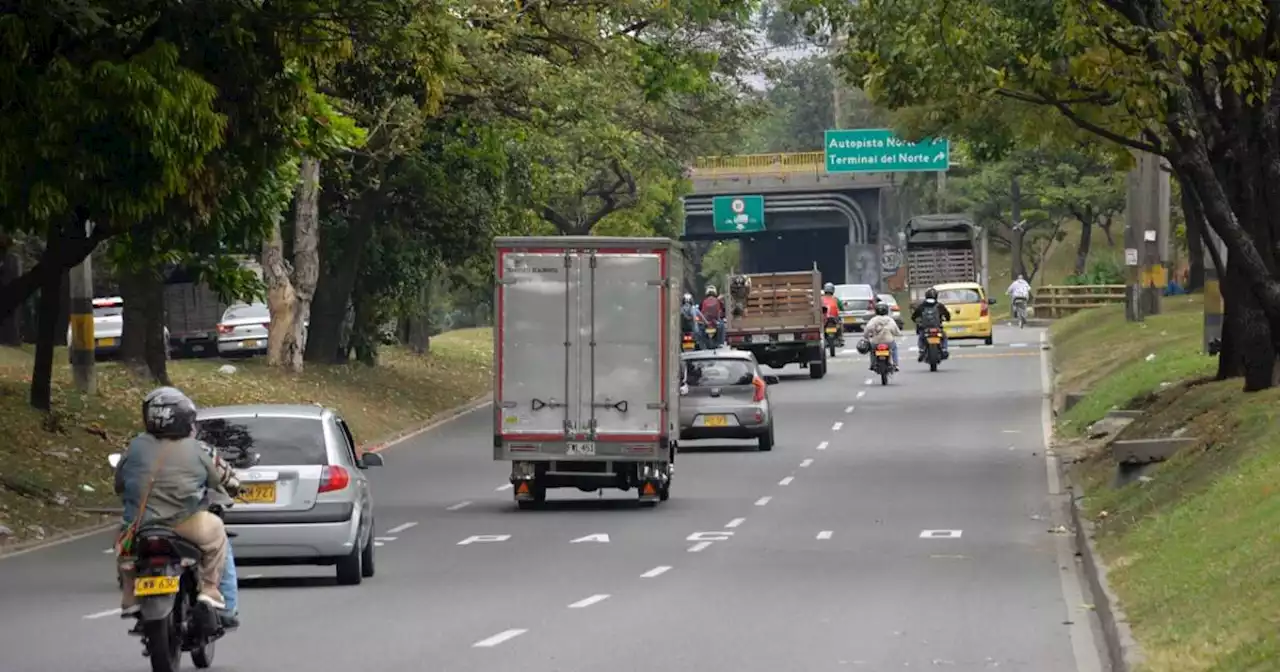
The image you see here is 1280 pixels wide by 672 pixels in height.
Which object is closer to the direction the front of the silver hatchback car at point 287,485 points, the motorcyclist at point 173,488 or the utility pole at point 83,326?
the utility pole

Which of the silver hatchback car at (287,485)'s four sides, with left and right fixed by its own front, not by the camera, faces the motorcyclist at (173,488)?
back

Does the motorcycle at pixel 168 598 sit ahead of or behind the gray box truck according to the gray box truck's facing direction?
behind

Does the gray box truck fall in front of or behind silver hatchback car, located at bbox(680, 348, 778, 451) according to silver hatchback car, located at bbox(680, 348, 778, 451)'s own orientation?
behind

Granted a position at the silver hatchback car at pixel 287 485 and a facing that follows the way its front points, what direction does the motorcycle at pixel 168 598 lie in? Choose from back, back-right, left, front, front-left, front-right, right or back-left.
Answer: back

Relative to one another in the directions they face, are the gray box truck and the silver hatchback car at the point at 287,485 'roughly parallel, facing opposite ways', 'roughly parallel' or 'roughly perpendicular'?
roughly parallel

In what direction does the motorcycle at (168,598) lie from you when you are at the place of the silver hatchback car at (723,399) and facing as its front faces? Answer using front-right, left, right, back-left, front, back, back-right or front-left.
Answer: back

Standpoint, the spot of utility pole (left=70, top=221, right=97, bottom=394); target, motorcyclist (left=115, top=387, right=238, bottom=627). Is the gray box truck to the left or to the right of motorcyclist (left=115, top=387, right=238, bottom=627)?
left

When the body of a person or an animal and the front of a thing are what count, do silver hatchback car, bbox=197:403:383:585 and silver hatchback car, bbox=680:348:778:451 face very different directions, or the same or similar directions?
same or similar directions

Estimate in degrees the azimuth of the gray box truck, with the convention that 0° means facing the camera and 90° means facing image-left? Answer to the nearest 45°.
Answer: approximately 180°

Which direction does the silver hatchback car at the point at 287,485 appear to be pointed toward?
away from the camera

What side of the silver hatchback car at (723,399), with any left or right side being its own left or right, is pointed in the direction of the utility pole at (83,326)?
left

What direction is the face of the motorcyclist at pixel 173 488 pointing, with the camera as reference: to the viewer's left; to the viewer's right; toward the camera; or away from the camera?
away from the camera

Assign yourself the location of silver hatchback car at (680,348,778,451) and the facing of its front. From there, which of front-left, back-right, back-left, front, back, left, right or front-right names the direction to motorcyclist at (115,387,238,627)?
back

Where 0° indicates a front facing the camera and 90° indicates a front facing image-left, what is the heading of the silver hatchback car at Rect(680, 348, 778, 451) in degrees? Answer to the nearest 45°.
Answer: approximately 180°

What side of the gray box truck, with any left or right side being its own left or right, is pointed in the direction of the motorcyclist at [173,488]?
back

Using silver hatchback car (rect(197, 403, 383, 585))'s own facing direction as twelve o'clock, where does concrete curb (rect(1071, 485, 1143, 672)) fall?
The concrete curb is roughly at 4 o'clock from the silver hatchback car.

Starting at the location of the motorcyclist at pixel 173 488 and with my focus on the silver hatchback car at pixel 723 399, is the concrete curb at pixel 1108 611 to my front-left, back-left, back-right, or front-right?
front-right

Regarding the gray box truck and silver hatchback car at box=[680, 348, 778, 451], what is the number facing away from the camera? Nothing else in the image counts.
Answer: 2
